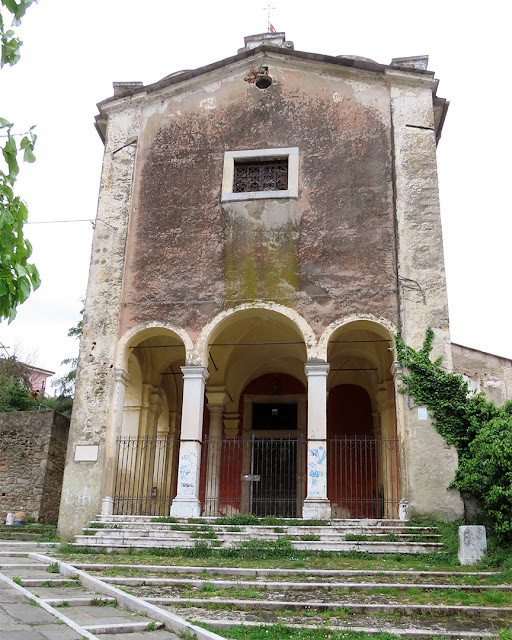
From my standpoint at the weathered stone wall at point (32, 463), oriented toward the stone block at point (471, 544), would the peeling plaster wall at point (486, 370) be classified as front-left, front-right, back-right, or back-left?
front-left

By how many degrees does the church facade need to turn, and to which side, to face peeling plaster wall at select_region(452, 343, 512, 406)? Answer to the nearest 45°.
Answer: approximately 135° to its left

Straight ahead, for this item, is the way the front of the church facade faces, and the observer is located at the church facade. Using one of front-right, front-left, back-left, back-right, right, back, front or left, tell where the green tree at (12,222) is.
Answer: front

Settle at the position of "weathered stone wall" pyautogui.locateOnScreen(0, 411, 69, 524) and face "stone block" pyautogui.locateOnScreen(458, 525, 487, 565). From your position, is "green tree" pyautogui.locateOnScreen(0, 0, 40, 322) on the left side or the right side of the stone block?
right

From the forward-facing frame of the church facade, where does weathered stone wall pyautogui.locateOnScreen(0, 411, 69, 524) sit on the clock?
The weathered stone wall is roughly at 4 o'clock from the church facade.

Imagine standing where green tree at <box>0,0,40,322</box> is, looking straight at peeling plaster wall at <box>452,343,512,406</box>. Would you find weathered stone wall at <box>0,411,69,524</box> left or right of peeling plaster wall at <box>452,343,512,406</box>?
left

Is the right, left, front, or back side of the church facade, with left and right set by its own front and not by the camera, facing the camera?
front

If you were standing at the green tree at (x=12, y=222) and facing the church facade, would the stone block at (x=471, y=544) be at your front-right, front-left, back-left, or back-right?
front-right

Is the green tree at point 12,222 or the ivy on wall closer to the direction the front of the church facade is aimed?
the green tree
